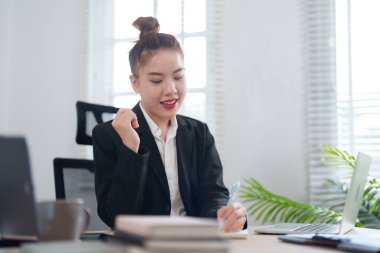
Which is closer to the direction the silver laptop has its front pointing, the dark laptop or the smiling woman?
the smiling woman

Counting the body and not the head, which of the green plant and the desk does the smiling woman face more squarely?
the desk

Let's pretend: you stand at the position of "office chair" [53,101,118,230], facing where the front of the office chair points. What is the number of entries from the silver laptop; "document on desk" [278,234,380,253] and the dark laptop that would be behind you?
0

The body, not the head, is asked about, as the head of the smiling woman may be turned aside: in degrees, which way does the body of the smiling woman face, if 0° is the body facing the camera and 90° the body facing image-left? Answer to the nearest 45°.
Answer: approximately 315°

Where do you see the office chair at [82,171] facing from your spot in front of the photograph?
facing the viewer and to the right of the viewer

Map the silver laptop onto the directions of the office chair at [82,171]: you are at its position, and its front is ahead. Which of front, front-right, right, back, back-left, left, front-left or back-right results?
front

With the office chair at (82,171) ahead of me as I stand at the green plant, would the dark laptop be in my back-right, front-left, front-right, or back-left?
front-left

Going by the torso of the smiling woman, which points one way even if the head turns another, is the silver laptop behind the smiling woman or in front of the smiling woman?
in front

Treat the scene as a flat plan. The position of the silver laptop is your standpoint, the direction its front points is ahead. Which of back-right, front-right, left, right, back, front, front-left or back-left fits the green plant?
right

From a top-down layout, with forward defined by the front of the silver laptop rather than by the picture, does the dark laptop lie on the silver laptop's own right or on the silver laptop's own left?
on the silver laptop's own left

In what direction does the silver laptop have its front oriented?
to the viewer's left

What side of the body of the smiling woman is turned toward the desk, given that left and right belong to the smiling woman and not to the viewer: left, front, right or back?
front

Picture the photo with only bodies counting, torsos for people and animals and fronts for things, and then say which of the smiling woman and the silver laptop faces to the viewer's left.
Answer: the silver laptop

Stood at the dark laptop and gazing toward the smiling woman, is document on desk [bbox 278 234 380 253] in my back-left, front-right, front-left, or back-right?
front-right

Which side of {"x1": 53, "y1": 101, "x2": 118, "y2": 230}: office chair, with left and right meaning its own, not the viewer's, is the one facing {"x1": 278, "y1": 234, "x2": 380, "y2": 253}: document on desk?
front

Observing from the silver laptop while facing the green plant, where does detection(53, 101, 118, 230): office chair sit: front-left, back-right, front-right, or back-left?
front-left

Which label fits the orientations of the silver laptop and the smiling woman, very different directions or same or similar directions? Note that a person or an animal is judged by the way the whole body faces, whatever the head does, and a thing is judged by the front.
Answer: very different directions
